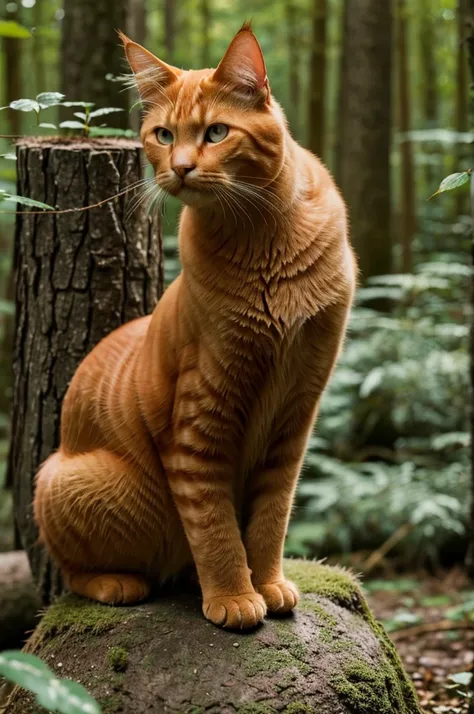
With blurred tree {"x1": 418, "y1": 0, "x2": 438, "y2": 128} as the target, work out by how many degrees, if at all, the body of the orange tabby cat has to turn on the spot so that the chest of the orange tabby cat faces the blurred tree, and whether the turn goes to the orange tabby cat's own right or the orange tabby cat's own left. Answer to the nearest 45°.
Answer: approximately 135° to the orange tabby cat's own left

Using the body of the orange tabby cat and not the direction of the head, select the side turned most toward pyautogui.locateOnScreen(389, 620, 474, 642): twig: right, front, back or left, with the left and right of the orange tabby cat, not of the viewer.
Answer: left

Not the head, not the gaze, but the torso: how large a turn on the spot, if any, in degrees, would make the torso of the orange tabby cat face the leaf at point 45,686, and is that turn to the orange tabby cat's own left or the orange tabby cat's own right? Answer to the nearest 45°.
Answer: approximately 45° to the orange tabby cat's own right

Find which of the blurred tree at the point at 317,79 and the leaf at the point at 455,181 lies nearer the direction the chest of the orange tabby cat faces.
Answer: the leaf

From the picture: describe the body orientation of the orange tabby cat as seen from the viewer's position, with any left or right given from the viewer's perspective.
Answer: facing the viewer and to the right of the viewer

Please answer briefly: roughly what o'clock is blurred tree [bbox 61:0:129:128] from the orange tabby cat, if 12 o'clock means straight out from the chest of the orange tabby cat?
The blurred tree is roughly at 7 o'clock from the orange tabby cat.

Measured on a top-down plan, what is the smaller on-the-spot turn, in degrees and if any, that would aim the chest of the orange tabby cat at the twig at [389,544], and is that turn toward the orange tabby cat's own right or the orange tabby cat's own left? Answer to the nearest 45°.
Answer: approximately 90° to the orange tabby cat's own left

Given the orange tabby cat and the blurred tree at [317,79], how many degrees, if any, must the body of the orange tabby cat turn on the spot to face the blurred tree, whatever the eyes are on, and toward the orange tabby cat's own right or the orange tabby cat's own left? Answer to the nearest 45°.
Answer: approximately 135° to the orange tabby cat's own left

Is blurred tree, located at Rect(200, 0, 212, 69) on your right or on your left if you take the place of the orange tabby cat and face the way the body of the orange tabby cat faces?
on your left
